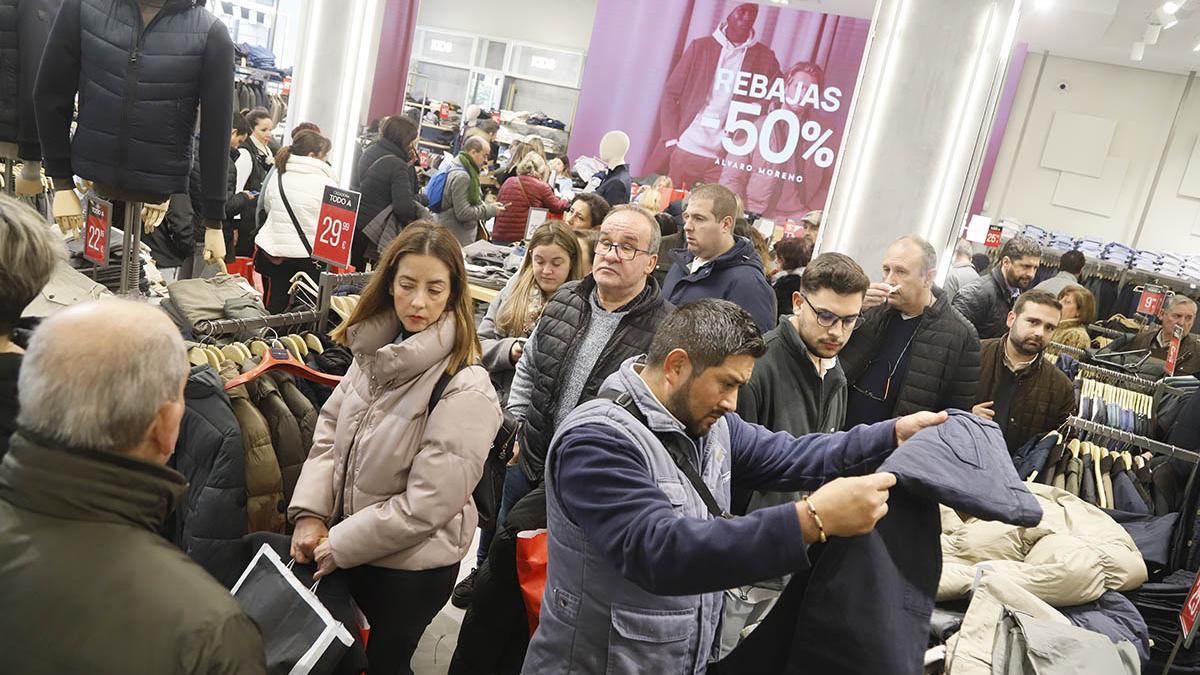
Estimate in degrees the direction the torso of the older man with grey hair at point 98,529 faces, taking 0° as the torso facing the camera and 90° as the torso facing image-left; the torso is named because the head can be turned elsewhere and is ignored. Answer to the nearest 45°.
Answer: approximately 225°

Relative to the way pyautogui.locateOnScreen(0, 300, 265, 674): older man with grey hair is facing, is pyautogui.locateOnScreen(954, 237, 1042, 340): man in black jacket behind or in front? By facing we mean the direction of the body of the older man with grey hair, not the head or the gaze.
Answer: in front

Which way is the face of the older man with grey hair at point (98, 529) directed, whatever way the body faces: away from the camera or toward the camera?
away from the camera

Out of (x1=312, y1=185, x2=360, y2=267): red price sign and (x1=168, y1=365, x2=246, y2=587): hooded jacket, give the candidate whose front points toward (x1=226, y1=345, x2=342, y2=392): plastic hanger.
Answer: the red price sign

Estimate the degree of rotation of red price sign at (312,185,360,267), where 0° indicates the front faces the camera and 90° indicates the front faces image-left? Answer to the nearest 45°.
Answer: approximately 0°

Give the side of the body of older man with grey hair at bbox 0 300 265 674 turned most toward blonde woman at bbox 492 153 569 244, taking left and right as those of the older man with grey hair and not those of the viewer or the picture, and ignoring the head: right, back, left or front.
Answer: front

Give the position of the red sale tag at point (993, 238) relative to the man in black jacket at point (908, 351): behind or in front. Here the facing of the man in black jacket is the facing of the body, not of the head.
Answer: behind

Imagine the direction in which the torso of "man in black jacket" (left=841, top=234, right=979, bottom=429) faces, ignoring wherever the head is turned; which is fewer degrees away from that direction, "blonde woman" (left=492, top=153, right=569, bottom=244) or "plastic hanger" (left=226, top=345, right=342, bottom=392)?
the plastic hanger
